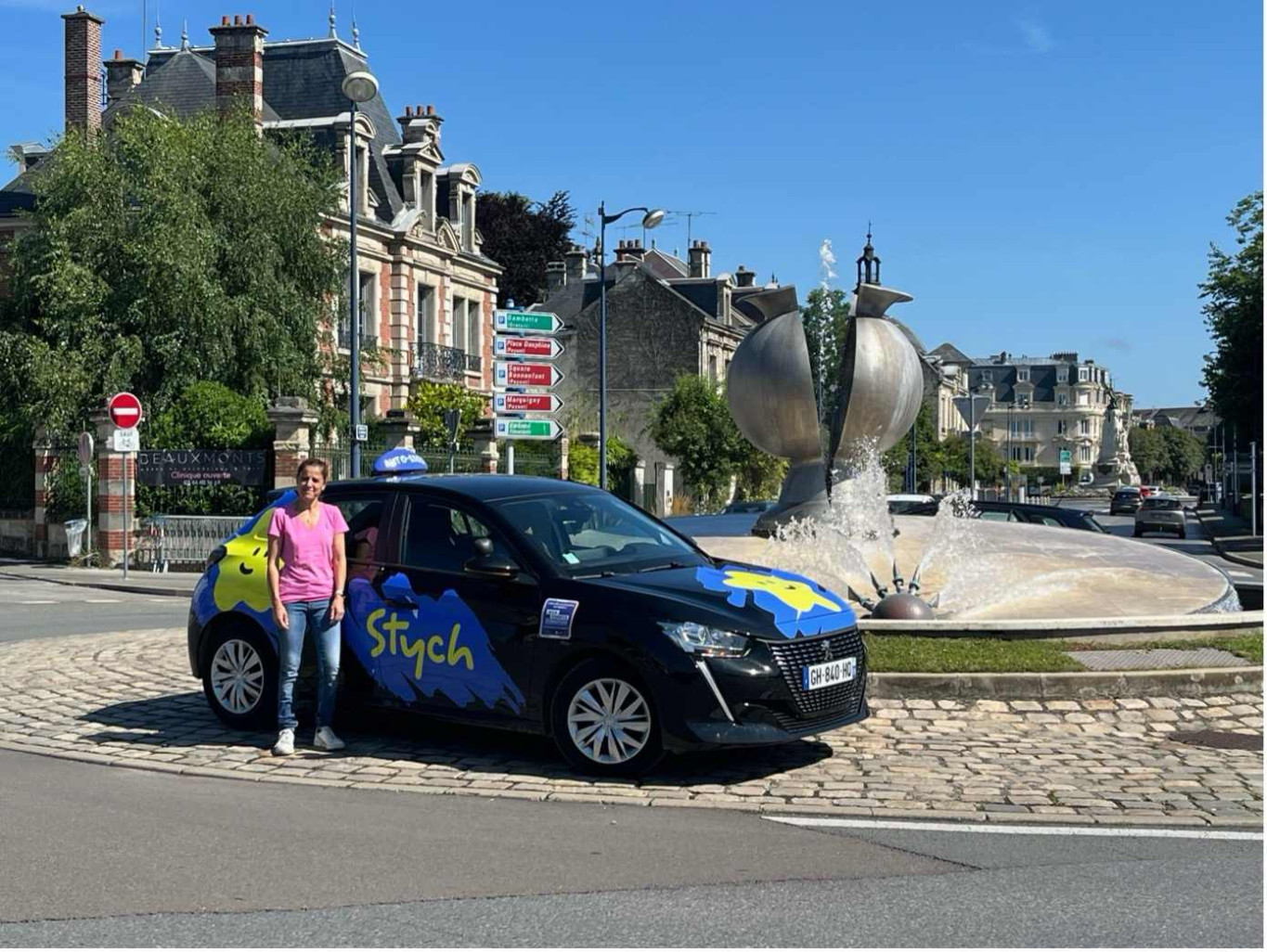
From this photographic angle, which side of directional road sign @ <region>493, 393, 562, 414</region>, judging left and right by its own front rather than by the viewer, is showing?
front

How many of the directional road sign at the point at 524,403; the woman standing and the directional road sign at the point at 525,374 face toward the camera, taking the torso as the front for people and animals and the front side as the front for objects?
3

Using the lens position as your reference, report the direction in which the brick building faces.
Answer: facing the viewer and to the right of the viewer

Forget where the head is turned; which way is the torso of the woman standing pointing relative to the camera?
toward the camera

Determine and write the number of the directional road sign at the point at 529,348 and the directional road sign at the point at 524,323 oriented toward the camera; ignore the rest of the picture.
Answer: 2

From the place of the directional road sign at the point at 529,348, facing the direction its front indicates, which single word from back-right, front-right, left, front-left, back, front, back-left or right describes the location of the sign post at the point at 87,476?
back-right

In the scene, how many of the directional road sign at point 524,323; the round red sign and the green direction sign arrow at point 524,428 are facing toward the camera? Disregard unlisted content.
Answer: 3

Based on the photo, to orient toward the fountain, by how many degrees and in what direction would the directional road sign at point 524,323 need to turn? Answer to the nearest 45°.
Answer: approximately 45° to its left

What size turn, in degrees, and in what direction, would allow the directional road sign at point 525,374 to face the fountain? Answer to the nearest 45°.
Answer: approximately 45° to its left
